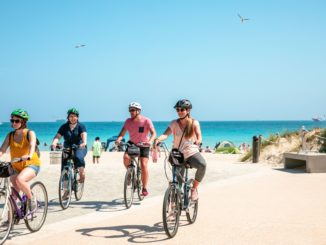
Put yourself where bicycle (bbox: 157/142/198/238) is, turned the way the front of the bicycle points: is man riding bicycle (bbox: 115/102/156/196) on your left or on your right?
on your right

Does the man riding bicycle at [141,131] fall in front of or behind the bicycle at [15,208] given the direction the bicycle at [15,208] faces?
behind

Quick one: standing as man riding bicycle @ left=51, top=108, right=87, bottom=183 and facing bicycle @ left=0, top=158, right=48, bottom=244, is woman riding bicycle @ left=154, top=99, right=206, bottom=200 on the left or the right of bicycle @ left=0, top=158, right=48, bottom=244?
left

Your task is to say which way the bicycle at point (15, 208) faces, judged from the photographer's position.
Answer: facing the viewer and to the left of the viewer

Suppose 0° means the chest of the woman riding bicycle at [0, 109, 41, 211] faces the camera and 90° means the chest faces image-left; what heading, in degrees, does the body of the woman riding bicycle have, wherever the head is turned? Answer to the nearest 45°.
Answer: approximately 45°

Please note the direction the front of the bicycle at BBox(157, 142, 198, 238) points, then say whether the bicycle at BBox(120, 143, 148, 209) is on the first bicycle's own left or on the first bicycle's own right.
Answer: on the first bicycle's own right

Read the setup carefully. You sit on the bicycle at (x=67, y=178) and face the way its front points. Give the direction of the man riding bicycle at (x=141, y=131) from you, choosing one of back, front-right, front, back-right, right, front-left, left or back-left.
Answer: back-left

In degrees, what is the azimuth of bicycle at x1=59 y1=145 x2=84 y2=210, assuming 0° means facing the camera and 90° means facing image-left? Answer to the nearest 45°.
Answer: approximately 45°
